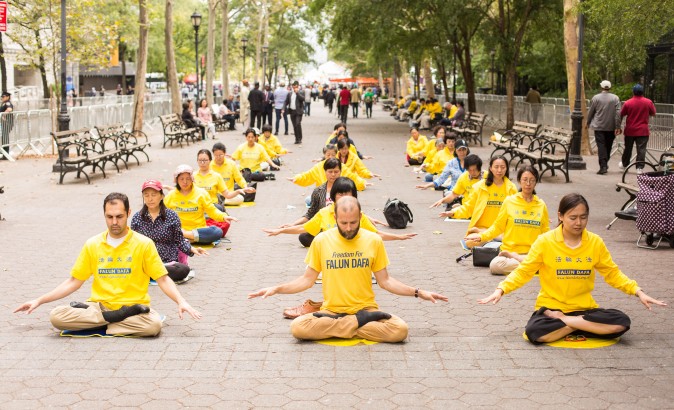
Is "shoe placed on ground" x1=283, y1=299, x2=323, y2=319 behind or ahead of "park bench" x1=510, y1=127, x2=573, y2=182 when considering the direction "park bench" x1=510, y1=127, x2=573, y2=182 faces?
ahead

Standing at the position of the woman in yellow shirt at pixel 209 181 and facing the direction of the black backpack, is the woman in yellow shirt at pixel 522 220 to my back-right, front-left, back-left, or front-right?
front-right

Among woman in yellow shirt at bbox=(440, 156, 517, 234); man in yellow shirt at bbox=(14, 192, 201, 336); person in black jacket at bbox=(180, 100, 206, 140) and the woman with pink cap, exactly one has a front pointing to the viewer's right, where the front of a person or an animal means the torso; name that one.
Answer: the person in black jacket

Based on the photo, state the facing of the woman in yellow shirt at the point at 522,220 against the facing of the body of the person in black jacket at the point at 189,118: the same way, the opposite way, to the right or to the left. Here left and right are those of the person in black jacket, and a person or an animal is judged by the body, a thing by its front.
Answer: to the right

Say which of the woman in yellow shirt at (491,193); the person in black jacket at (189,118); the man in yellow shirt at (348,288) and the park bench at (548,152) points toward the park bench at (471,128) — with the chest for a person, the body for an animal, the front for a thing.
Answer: the person in black jacket

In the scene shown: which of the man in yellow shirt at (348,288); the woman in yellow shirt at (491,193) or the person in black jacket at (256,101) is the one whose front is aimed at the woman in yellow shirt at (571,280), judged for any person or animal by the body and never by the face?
the woman in yellow shirt at (491,193)

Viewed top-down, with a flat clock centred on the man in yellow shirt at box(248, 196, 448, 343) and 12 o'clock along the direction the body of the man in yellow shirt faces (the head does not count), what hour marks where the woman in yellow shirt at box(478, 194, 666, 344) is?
The woman in yellow shirt is roughly at 9 o'clock from the man in yellow shirt.

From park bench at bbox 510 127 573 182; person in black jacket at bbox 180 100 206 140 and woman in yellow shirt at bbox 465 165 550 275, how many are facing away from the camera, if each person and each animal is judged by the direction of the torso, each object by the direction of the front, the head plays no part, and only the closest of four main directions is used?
0

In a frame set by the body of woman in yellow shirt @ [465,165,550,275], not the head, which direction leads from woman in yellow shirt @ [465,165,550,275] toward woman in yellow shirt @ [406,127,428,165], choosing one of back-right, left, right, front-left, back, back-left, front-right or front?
back

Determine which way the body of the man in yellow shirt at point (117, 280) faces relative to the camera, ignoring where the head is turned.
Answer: toward the camera

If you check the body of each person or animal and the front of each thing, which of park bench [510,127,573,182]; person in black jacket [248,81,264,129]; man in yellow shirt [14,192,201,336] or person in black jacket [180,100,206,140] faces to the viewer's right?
person in black jacket [180,100,206,140]

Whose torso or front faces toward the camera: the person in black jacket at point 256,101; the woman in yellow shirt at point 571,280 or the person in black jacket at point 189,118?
the woman in yellow shirt

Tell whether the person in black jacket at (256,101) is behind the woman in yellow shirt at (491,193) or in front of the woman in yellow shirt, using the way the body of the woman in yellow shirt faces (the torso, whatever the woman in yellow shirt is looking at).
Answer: behind

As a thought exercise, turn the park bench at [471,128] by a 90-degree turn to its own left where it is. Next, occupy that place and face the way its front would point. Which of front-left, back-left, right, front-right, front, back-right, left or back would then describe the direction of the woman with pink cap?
front-right

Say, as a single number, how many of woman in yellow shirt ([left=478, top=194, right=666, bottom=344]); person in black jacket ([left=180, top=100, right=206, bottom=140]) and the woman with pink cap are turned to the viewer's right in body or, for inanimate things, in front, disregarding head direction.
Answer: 1

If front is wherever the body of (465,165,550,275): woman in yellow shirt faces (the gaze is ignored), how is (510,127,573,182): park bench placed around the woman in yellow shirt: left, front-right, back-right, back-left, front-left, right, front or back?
back

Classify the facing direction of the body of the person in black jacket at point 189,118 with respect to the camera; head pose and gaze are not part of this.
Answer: to the viewer's right

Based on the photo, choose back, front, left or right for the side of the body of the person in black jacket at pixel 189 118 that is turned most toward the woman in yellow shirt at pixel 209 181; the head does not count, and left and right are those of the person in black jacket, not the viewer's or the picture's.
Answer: right
